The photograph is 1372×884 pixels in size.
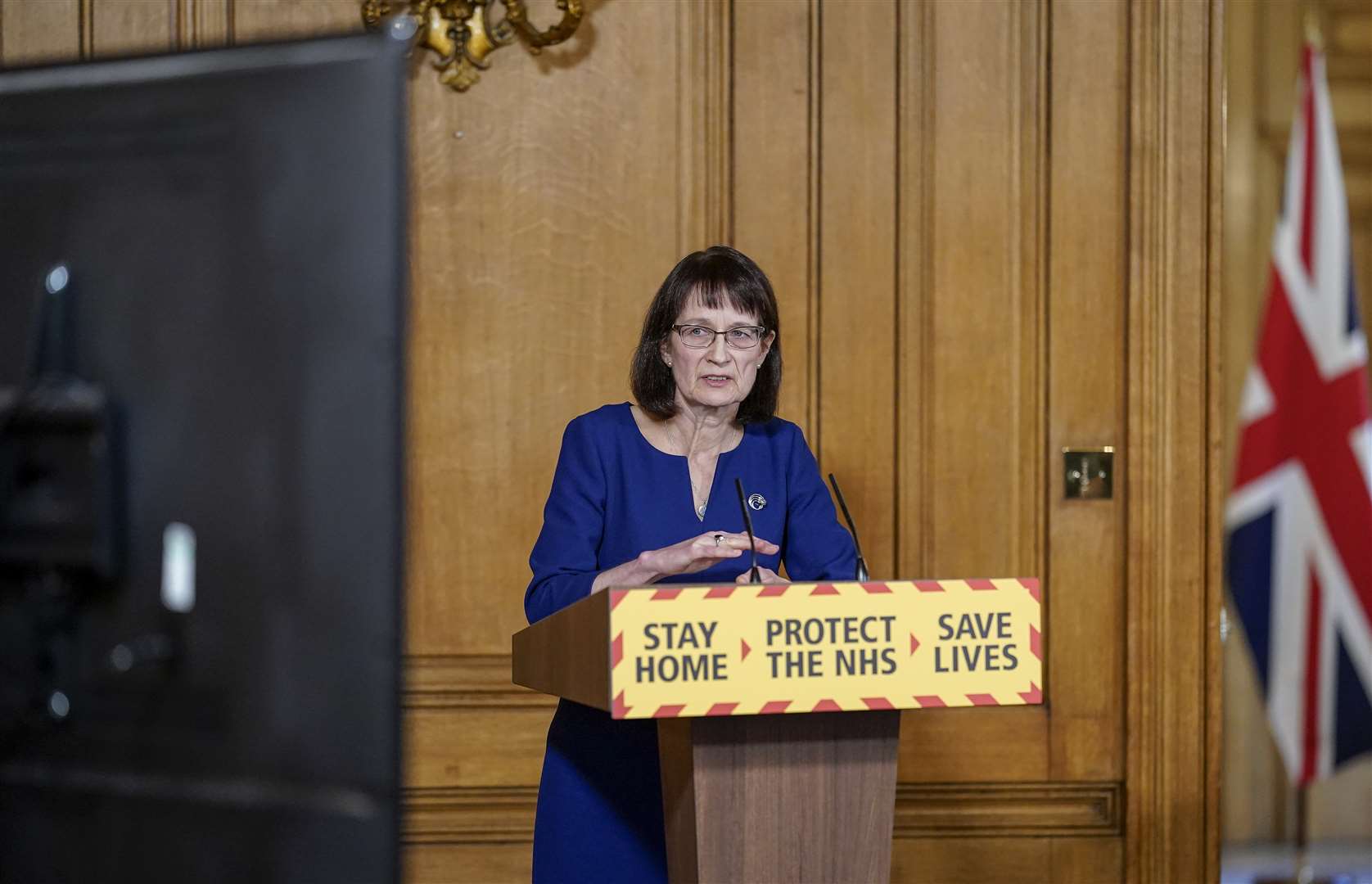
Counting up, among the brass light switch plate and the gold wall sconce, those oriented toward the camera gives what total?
2

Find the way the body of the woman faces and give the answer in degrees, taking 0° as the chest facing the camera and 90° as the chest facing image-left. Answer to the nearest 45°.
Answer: approximately 0°

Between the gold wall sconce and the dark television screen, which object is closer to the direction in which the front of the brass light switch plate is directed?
the dark television screen

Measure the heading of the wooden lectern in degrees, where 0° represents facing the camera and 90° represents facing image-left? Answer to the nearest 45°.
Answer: approximately 0°

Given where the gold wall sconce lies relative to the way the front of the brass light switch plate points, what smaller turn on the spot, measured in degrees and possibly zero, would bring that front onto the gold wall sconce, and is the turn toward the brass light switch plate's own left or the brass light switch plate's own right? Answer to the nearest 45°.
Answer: approximately 90° to the brass light switch plate's own right

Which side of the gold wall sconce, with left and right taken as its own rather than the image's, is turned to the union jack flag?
left

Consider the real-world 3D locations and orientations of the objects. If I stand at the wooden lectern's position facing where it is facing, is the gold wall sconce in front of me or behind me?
behind

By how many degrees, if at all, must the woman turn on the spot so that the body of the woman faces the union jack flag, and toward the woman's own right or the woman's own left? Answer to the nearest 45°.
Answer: approximately 135° to the woman's own left
